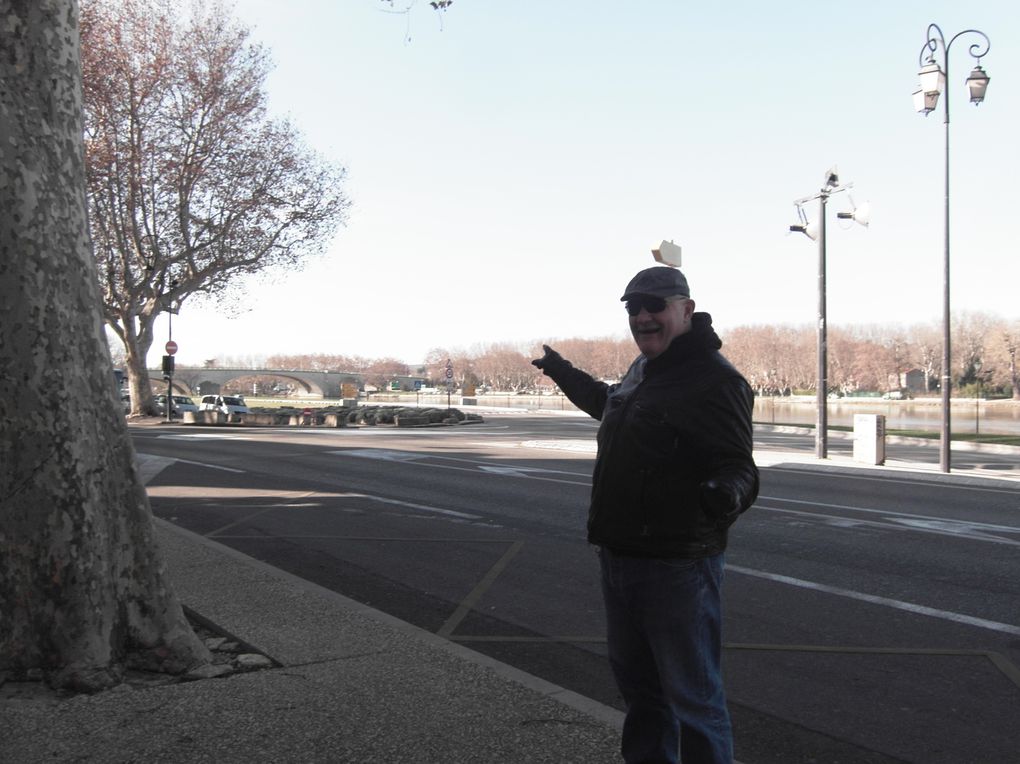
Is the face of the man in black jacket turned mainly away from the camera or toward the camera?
toward the camera

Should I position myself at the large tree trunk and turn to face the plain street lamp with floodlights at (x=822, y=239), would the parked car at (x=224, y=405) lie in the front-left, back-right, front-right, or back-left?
front-left

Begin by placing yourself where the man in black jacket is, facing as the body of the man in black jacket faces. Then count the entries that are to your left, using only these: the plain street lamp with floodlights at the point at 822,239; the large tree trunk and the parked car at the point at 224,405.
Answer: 0

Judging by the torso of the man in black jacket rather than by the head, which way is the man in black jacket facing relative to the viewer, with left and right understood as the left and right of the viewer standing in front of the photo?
facing the viewer and to the left of the viewer

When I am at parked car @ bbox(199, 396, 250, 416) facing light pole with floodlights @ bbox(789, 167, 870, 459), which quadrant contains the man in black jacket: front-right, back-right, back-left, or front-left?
front-right

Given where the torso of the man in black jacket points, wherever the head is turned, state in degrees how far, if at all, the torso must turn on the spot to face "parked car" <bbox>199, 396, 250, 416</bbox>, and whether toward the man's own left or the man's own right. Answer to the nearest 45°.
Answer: approximately 90° to the man's own right

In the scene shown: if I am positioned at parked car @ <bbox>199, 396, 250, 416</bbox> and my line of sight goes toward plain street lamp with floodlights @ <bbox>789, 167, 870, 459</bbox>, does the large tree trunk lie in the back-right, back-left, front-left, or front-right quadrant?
front-right

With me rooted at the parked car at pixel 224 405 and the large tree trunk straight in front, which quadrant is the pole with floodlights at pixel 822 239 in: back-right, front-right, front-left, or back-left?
front-left

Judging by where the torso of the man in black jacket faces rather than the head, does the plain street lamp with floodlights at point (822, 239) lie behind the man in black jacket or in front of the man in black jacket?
behind

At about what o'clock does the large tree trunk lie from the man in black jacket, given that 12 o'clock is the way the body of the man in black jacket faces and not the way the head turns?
The large tree trunk is roughly at 2 o'clock from the man in black jacket.
